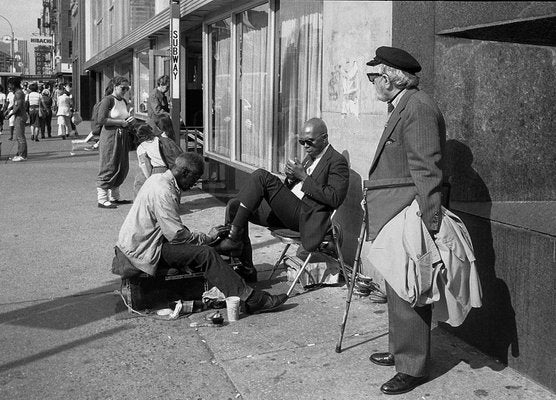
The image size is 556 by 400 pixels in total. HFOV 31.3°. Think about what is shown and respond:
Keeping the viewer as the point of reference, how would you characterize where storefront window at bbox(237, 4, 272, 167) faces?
facing the viewer and to the left of the viewer

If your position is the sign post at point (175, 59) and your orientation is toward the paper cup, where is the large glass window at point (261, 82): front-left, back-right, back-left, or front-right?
front-left

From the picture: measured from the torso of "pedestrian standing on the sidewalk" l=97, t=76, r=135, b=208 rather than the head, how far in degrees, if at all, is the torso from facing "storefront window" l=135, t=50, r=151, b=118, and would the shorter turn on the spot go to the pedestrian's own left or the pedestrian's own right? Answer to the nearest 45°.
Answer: approximately 135° to the pedestrian's own left

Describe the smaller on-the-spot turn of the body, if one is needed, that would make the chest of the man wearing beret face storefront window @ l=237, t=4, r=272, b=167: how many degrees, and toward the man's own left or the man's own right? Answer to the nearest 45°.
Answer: approximately 90° to the man's own right

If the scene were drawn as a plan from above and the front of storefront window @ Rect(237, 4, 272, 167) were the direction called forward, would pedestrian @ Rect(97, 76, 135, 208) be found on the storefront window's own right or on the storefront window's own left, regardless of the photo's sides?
on the storefront window's own right

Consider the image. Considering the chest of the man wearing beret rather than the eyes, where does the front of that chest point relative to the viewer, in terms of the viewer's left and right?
facing to the left of the viewer

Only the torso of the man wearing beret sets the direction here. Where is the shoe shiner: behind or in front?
in front

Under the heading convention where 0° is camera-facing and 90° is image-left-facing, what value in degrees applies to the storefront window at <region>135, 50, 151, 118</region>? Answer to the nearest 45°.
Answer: approximately 45°

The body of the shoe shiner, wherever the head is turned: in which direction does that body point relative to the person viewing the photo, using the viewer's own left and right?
facing to the right of the viewer

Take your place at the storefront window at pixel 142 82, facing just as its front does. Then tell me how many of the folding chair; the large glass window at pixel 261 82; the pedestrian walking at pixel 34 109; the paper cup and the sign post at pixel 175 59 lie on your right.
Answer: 1

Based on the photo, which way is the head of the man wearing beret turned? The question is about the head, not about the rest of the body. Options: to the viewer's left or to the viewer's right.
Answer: to the viewer's left
